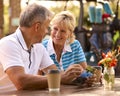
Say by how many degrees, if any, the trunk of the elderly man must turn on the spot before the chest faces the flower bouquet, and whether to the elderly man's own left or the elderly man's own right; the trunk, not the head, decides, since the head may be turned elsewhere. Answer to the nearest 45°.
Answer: approximately 45° to the elderly man's own left

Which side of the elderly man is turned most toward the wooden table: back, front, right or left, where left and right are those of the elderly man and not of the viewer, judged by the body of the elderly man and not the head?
front

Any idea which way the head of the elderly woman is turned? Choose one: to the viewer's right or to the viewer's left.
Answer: to the viewer's left

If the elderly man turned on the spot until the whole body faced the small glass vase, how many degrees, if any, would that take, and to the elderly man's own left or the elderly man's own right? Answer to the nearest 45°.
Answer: approximately 45° to the elderly man's own left

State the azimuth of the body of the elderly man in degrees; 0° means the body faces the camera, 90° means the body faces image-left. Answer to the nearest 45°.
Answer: approximately 315°
